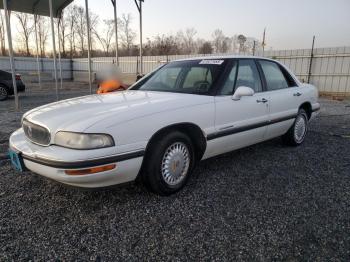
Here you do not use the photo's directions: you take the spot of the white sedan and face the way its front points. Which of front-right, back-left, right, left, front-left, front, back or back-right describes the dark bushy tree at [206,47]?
back-right

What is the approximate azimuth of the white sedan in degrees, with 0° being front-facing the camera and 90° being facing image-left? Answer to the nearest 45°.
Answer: approximately 45°
